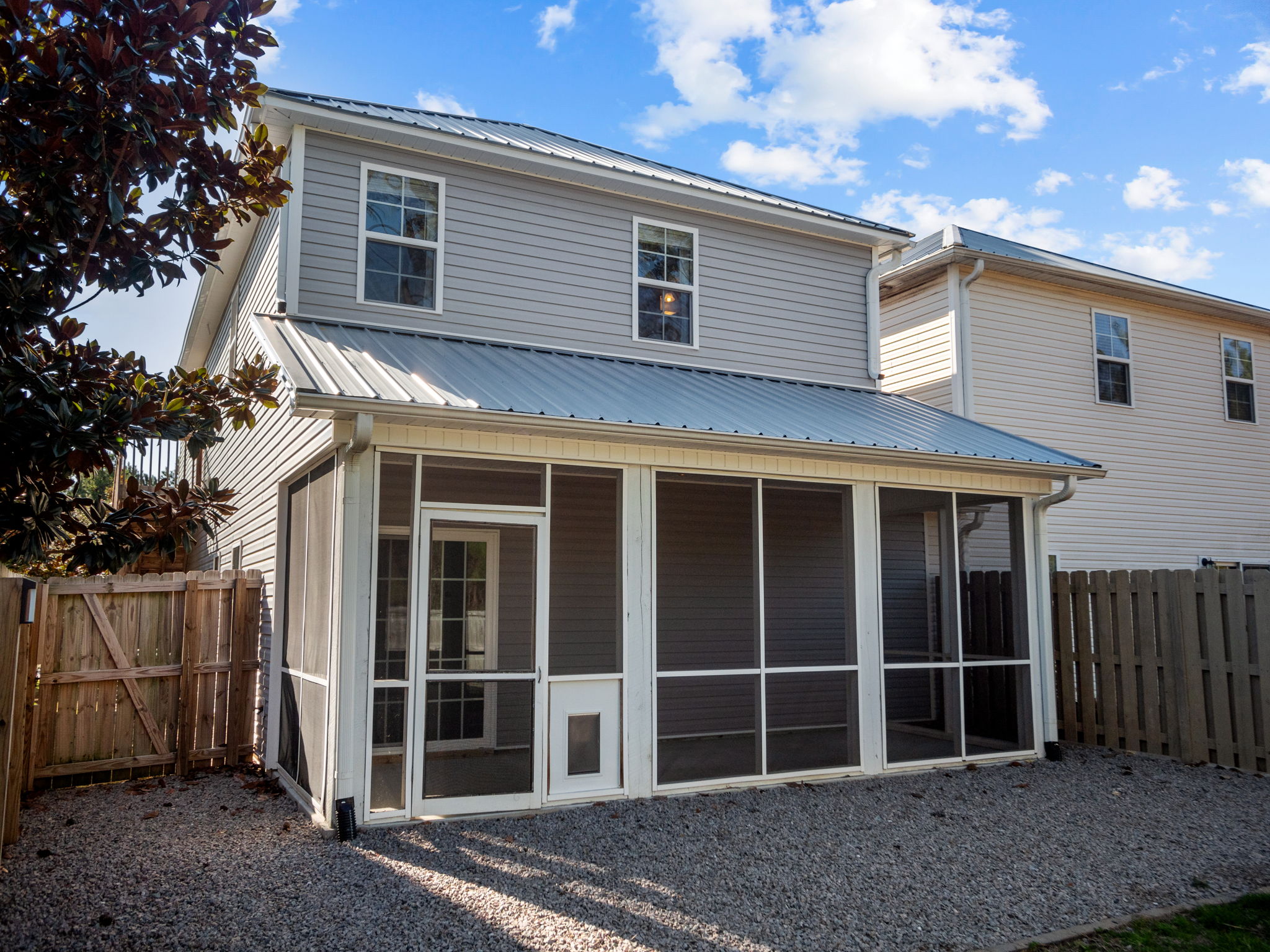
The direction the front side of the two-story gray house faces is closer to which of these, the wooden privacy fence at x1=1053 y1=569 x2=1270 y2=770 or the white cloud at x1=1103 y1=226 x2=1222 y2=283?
the white cloud

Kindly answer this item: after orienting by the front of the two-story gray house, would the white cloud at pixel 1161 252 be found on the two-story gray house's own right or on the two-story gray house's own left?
on the two-story gray house's own left

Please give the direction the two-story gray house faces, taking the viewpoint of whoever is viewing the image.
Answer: facing away from the viewer and to the left of the viewer

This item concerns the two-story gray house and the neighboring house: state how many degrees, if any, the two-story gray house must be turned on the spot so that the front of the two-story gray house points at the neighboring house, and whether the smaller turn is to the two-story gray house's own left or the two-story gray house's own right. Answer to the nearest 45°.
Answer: approximately 90° to the two-story gray house's own right

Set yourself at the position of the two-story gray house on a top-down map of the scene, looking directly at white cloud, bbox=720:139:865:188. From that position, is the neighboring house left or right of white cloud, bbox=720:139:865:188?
right

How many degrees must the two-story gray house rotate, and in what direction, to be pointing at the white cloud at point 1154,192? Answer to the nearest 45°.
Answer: approximately 135° to its left

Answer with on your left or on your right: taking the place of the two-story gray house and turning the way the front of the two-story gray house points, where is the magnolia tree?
on your right
